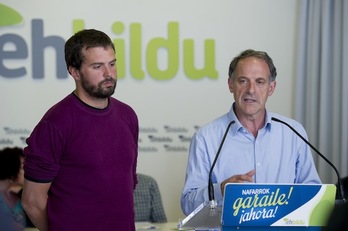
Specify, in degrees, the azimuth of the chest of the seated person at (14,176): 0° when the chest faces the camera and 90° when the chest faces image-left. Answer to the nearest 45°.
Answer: approximately 315°

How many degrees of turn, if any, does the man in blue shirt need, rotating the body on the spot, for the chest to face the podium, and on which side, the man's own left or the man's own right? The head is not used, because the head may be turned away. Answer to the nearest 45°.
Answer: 0° — they already face it

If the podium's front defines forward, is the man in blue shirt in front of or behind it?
behind

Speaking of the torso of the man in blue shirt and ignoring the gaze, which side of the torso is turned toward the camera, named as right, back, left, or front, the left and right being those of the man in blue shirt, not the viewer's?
front

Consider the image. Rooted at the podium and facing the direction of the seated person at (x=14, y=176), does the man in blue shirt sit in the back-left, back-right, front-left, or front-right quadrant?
front-right

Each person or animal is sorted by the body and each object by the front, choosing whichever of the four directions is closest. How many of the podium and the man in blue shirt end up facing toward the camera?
2

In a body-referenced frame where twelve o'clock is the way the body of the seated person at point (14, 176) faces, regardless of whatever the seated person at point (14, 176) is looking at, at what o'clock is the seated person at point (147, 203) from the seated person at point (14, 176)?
the seated person at point (147, 203) is roughly at 12 o'clock from the seated person at point (14, 176).

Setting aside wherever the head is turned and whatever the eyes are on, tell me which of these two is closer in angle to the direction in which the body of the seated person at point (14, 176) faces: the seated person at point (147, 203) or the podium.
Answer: the podium

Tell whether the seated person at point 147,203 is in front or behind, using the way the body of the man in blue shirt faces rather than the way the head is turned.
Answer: behind

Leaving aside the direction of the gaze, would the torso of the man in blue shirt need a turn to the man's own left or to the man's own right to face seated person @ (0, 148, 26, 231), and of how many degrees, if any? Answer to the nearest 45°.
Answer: approximately 135° to the man's own right

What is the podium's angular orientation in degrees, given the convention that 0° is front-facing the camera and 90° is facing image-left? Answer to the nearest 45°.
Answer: approximately 0°
